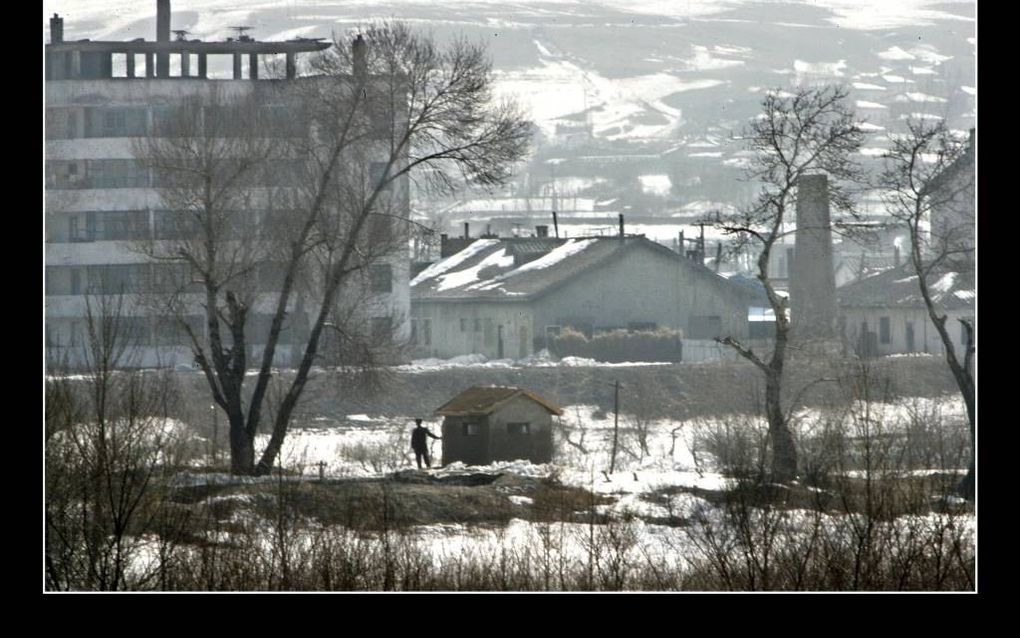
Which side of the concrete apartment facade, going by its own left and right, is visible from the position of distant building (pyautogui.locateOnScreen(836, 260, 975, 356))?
left

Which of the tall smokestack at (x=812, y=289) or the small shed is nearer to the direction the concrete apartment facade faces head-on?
the small shed

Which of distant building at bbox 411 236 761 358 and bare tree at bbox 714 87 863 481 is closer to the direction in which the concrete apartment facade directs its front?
the bare tree

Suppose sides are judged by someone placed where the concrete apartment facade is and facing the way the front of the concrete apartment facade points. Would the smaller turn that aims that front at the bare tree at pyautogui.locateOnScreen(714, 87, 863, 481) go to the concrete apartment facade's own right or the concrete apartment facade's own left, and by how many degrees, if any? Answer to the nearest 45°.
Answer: approximately 45° to the concrete apartment facade's own left

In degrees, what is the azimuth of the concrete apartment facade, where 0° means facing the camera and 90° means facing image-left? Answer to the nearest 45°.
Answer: approximately 0°

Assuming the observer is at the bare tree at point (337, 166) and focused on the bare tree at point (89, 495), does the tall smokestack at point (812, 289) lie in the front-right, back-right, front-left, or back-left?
back-left

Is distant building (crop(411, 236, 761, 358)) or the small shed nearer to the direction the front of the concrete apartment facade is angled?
the small shed

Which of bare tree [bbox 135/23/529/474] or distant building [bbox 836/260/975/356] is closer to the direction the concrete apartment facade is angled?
the bare tree
